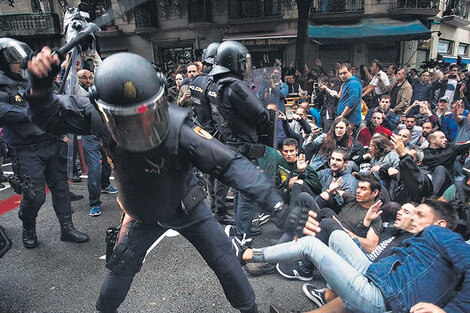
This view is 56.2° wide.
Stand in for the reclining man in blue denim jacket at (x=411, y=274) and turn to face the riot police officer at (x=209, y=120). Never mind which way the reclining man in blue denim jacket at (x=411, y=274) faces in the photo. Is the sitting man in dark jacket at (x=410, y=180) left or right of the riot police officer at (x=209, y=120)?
right

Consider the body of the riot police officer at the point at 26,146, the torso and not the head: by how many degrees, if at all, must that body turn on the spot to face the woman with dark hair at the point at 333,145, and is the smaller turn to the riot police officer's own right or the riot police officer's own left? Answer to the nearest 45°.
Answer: approximately 45° to the riot police officer's own left

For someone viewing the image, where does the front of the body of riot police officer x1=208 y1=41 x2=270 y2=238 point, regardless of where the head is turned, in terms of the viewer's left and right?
facing away from the viewer and to the right of the viewer

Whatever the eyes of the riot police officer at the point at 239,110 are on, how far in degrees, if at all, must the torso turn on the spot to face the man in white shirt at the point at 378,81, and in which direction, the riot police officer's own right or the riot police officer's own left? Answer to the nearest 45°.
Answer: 0° — they already face them

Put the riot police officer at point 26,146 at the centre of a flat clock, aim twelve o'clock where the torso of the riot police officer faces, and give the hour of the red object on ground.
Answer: The red object on ground is roughly at 7 o'clock from the riot police officer.

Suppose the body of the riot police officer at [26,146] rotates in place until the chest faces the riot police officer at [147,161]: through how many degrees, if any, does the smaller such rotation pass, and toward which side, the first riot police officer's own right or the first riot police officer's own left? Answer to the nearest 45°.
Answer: approximately 45° to the first riot police officer's own right

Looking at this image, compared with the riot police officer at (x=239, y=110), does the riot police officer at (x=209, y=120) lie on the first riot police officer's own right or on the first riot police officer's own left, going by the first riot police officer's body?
on the first riot police officer's own left

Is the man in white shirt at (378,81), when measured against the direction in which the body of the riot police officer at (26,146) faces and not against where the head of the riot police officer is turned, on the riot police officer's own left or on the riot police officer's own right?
on the riot police officer's own left

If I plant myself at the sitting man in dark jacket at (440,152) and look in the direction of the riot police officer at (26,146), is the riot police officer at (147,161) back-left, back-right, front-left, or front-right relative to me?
front-left

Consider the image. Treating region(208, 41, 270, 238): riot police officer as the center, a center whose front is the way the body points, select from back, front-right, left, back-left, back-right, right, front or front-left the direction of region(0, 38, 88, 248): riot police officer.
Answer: back-left

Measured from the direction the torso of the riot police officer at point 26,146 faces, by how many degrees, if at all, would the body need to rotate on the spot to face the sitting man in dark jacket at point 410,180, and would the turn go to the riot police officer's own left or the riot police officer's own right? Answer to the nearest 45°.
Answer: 0° — they already face them

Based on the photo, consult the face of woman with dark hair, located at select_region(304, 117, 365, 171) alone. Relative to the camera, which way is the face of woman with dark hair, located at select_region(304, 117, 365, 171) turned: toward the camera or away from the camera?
toward the camera

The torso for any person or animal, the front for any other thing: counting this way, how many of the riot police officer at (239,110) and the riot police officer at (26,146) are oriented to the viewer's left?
0

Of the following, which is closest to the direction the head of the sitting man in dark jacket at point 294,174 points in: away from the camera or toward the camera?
toward the camera

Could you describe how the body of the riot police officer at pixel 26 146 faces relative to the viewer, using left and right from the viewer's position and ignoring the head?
facing the viewer and to the right of the viewer

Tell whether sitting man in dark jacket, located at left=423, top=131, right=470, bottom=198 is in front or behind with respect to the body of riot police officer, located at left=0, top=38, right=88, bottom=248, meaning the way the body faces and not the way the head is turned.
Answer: in front

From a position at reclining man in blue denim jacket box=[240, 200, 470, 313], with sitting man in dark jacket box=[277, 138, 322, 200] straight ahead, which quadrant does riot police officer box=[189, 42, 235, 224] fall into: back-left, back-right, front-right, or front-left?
front-left
